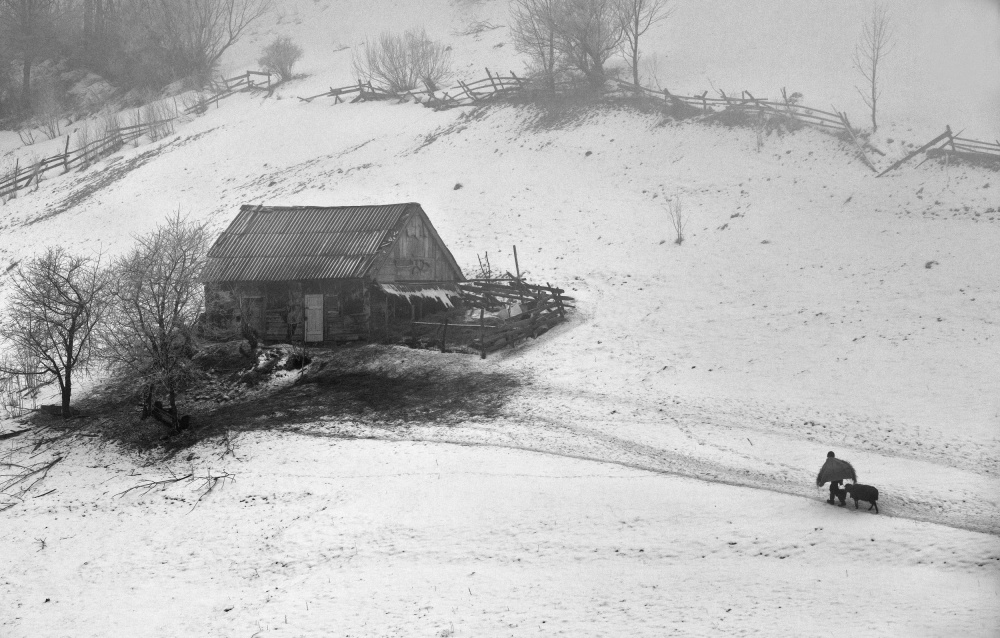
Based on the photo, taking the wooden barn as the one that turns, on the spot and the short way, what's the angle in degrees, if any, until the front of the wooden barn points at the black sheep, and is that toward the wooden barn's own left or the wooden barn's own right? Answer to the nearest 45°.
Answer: approximately 90° to the wooden barn's own left

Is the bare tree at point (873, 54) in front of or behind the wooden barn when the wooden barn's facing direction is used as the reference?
behind

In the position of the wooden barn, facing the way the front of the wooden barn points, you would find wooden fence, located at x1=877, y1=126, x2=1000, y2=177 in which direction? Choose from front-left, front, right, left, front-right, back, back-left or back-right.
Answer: back-left

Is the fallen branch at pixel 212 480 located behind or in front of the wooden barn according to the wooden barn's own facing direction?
in front

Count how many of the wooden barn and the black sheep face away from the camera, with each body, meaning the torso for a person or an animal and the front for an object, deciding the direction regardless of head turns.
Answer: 0

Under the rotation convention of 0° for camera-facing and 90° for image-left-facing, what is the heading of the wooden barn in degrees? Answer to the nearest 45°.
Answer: approximately 45°

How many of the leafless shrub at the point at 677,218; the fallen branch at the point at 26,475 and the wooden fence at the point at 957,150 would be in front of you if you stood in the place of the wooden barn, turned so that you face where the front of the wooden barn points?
1

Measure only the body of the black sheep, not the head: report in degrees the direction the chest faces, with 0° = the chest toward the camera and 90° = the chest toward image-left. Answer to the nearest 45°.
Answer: approximately 90°

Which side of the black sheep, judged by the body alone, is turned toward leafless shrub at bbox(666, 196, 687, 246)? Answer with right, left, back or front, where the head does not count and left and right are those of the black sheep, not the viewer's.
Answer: right

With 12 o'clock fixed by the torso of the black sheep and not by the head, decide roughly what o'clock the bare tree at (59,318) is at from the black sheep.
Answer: The bare tree is roughly at 12 o'clock from the black sheep.

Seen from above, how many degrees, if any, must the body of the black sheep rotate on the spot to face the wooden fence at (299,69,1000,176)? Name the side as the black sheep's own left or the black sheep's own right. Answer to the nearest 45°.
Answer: approximately 90° to the black sheep's own right

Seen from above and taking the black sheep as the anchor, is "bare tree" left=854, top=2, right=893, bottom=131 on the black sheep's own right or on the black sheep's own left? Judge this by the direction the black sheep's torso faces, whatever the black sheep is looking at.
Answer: on the black sheep's own right

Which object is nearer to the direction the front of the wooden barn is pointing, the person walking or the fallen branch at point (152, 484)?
the fallen branch

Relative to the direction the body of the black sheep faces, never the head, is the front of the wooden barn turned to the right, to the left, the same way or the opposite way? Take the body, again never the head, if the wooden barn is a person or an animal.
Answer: to the left
